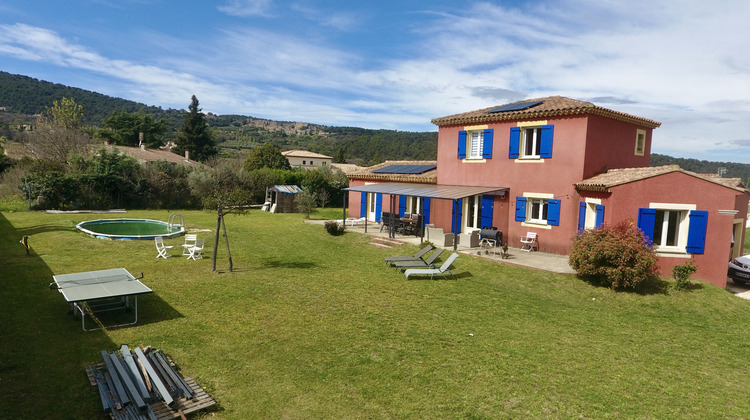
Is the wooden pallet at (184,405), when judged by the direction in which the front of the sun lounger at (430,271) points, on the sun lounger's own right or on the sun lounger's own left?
on the sun lounger's own left

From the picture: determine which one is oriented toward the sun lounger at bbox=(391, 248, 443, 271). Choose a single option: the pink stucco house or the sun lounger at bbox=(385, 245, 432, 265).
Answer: the pink stucco house

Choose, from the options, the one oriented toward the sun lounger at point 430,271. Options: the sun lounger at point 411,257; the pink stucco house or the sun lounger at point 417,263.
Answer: the pink stucco house

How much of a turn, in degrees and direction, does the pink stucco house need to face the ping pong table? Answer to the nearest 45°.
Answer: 0° — it already faces it

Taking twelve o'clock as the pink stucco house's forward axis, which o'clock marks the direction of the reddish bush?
The reddish bush is roughly at 10 o'clock from the pink stucco house.

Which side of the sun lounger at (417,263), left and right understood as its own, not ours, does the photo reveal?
left

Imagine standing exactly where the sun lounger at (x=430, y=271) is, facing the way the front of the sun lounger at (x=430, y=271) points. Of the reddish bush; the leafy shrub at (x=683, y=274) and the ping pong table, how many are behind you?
2

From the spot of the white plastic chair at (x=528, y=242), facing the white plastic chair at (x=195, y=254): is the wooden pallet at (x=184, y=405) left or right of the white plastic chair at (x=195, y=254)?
left

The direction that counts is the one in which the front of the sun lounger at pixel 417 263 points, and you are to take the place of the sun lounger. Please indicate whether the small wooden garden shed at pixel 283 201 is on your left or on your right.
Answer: on your right

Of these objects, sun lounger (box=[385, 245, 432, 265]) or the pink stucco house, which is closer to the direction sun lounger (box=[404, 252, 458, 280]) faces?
the sun lounger

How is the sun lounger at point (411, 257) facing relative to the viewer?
to the viewer's left

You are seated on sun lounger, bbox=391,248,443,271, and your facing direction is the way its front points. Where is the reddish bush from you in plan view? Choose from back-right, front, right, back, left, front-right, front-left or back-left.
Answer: back

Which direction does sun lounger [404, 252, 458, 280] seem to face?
to the viewer's left

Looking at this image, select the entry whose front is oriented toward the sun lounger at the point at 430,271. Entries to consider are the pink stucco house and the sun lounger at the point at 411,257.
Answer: the pink stucco house
